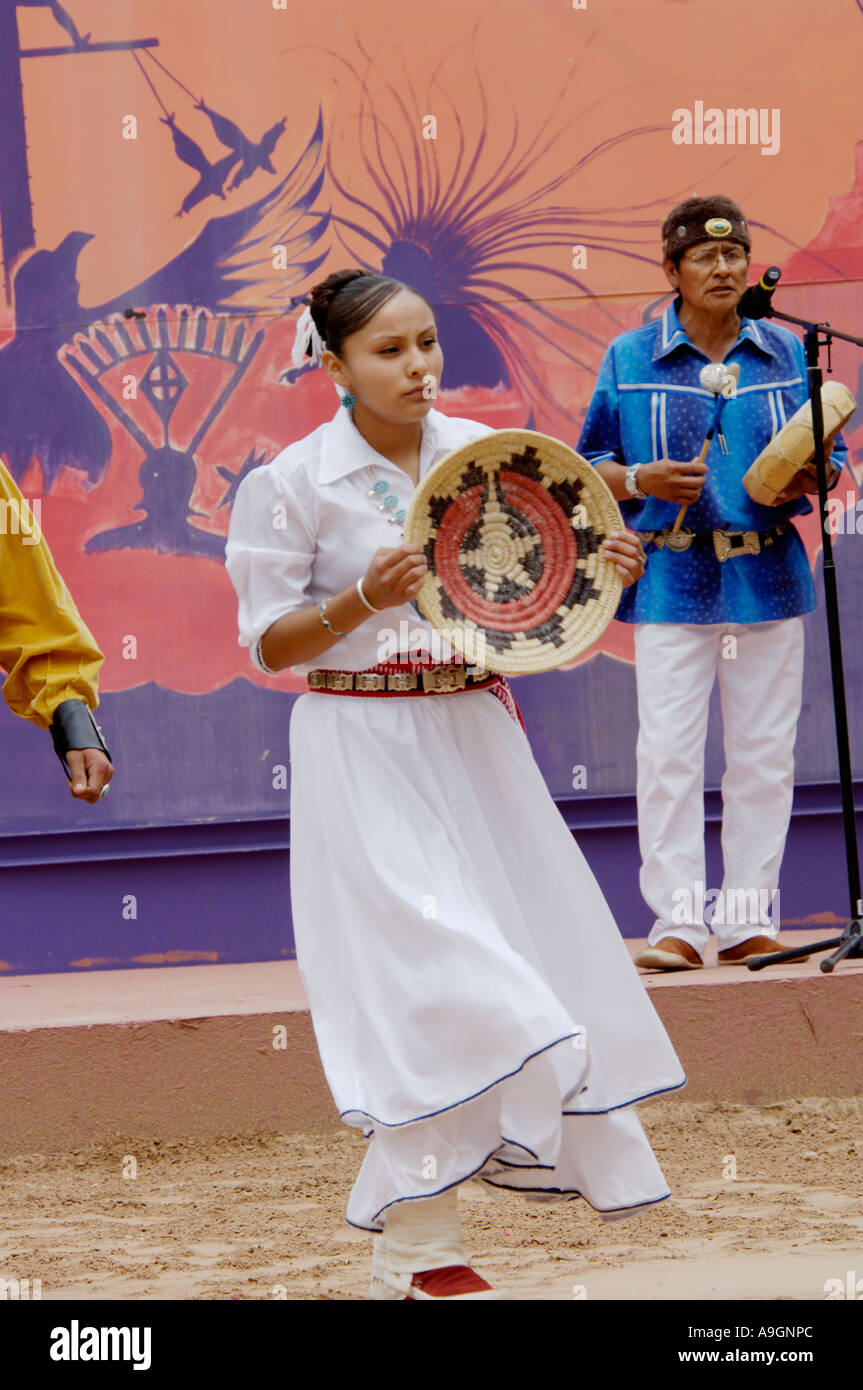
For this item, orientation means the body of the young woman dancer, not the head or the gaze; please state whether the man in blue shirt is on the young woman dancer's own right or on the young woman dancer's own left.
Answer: on the young woman dancer's own left

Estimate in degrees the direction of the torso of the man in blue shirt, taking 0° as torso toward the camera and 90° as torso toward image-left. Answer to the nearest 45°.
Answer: approximately 0°

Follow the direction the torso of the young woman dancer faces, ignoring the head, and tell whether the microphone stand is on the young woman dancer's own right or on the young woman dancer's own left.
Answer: on the young woman dancer's own left
